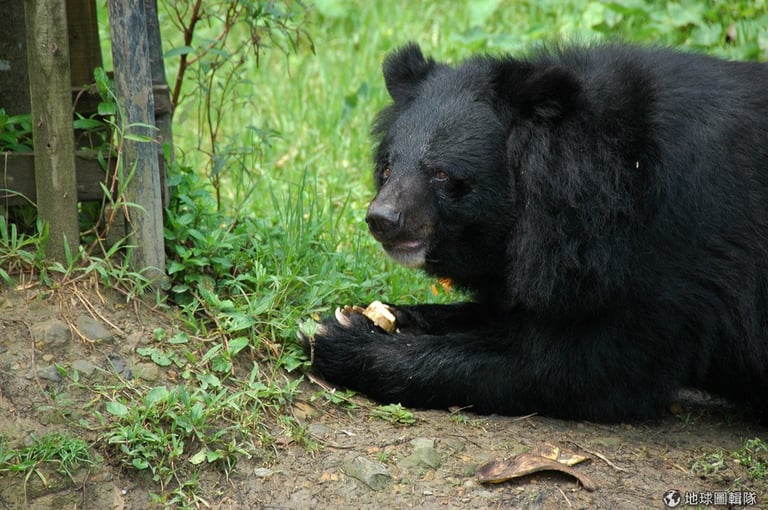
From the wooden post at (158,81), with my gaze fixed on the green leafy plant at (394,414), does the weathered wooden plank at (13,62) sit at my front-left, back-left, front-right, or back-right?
back-right

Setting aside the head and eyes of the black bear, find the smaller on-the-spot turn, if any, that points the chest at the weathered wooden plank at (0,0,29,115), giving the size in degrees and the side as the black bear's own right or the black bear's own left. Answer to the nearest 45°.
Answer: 0° — it already faces it

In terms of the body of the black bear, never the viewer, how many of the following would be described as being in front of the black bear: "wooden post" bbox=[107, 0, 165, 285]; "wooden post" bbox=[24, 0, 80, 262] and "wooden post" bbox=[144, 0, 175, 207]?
3

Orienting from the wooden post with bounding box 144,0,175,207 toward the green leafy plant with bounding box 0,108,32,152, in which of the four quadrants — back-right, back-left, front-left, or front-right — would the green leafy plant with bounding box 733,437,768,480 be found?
back-left

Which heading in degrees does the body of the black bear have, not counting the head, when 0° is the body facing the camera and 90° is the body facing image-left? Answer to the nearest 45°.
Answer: approximately 90°

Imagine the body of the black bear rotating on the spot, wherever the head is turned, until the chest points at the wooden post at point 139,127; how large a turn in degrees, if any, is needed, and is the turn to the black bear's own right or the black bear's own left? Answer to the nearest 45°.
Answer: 0° — it already faces it

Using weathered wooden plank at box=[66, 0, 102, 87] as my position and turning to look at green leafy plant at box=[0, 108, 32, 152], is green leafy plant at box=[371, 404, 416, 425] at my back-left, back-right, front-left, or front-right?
back-left
